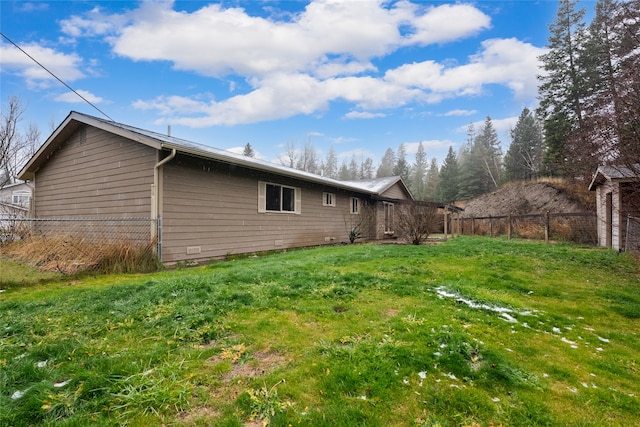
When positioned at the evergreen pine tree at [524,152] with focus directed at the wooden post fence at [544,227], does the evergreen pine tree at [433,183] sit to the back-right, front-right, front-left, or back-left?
back-right

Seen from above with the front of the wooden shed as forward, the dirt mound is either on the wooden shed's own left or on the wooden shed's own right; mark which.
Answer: on the wooden shed's own right

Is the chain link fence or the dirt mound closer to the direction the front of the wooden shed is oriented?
the chain link fence

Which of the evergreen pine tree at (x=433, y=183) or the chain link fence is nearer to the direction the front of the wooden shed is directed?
the chain link fence

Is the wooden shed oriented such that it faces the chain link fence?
yes

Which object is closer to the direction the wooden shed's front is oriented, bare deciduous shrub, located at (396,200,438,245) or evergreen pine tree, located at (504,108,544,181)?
the bare deciduous shrub

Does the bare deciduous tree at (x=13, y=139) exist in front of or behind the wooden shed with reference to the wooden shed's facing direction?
in front

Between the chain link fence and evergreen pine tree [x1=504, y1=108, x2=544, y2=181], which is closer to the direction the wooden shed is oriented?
the chain link fence

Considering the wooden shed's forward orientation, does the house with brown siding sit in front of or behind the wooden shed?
in front

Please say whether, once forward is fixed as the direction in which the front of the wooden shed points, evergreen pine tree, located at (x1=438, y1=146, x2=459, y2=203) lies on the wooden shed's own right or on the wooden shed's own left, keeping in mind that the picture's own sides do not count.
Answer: on the wooden shed's own right

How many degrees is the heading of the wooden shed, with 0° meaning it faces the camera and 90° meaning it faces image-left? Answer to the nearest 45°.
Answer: approximately 45°
